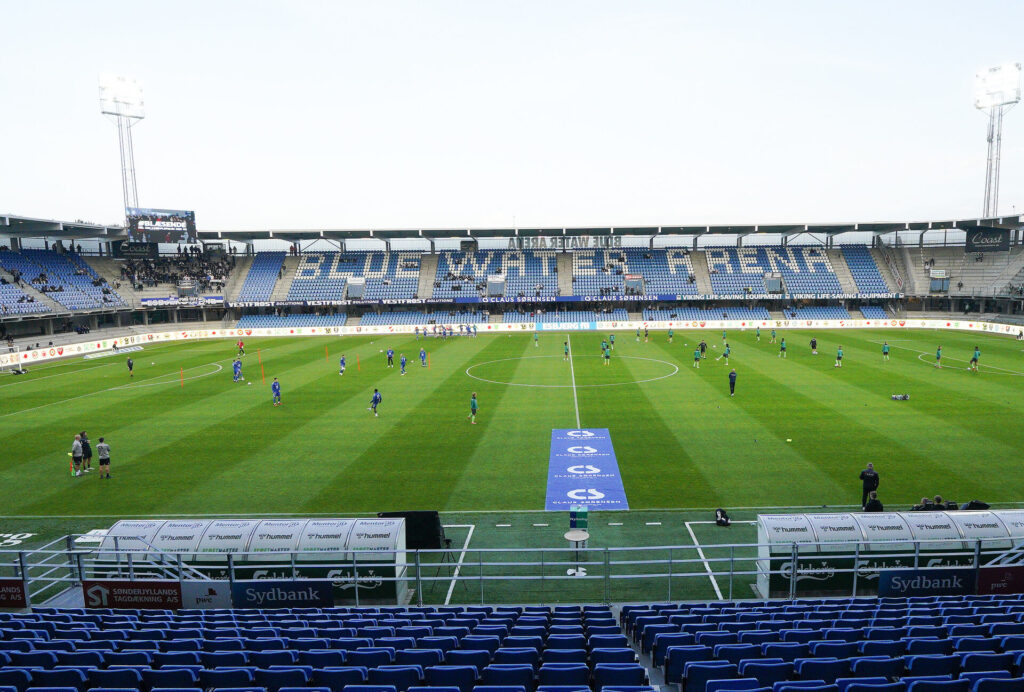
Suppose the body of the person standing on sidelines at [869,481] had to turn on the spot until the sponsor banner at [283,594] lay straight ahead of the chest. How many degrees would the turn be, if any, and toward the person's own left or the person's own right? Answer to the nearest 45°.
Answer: approximately 135° to the person's own left

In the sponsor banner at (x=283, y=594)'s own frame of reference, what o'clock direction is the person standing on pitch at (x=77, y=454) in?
The person standing on pitch is roughly at 5 o'clock from the sponsor banner.

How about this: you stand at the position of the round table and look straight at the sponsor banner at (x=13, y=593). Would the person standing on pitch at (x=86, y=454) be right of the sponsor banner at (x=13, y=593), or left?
right

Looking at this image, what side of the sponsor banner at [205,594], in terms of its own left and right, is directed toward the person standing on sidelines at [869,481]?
left

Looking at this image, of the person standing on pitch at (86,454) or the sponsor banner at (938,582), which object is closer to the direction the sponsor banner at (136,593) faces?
the sponsor banner

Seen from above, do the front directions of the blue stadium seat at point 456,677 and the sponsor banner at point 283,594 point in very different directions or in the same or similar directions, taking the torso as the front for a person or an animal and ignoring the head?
very different directions

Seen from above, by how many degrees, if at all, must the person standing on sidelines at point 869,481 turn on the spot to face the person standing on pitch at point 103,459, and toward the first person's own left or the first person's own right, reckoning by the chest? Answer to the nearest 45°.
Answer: approximately 90° to the first person's own left

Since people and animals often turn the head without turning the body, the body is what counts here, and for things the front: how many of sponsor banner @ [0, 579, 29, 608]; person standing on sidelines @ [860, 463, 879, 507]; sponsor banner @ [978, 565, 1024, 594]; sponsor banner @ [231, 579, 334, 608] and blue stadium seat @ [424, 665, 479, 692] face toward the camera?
3

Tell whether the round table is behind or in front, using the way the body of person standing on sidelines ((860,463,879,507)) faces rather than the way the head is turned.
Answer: behind

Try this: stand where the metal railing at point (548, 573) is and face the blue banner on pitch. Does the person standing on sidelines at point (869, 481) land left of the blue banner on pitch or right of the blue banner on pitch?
right
